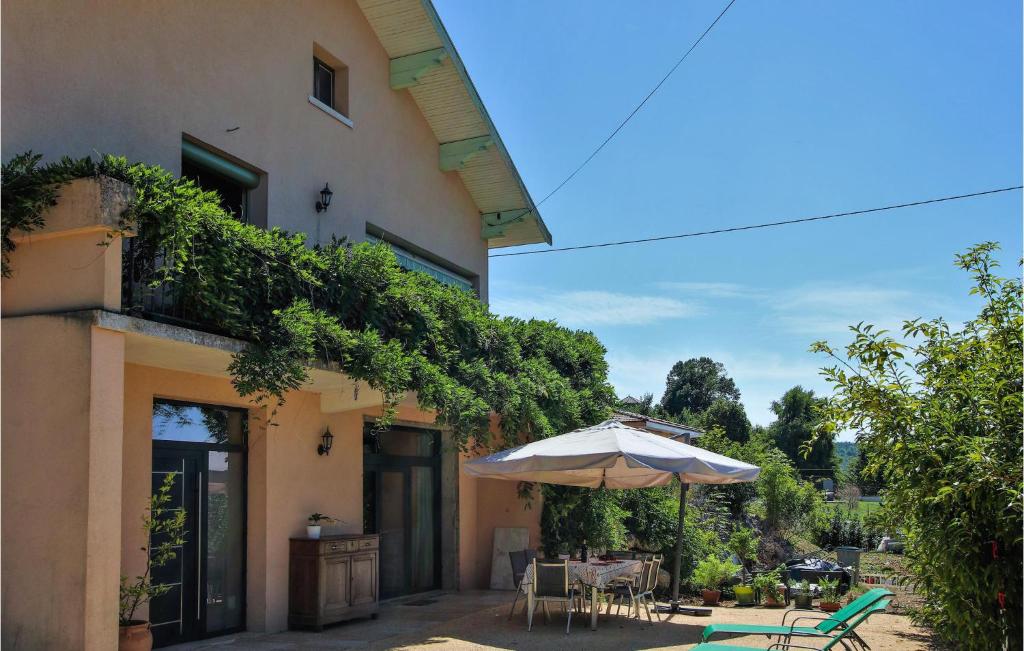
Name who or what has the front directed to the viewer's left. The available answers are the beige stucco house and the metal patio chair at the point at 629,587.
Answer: the metal patio chair

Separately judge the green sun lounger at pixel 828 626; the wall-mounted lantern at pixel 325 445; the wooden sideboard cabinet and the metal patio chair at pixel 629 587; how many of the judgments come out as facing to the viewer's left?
2

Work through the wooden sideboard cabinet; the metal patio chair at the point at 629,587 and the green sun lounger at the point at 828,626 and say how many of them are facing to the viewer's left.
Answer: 2

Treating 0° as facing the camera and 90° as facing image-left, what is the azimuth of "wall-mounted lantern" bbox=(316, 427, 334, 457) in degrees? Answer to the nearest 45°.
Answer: approximately 315°

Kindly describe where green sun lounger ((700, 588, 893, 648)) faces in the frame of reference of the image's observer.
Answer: facing to the left of the viewer

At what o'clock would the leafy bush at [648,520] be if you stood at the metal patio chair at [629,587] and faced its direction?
The leafy bush is roughly at 3 o'clock from the metal patio chair.

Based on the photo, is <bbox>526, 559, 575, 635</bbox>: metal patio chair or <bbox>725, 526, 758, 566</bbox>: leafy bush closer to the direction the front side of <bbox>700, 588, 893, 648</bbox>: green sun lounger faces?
the metal patio chair

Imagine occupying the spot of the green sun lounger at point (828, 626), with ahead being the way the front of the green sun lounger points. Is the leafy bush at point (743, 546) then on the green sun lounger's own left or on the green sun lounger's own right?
on the green sun lounger's own right

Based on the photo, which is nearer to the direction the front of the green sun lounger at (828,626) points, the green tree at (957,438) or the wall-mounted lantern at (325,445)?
the wall-mounted lantern

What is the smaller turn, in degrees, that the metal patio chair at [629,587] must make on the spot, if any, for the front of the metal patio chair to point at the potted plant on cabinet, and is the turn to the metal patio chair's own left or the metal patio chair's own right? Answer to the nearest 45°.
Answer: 0° — it already faces it

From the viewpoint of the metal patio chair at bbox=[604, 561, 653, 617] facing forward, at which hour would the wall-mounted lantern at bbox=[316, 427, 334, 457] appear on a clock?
The wall-mounted lantern is roughly at 12 o'clock from the metal patio chair.
